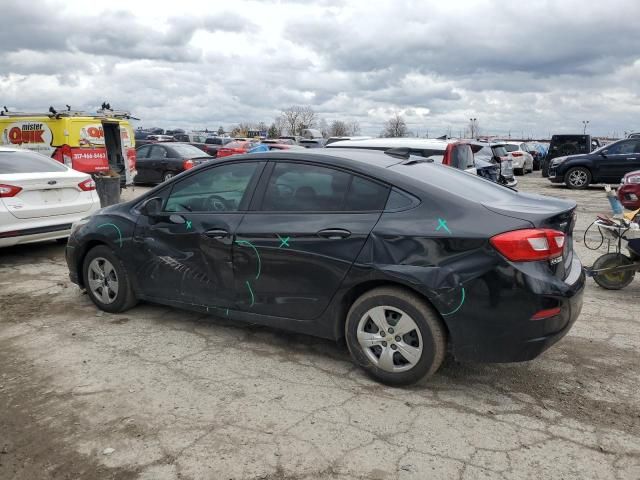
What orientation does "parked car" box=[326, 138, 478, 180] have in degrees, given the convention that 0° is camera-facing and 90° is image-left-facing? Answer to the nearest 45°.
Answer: approximately 135°

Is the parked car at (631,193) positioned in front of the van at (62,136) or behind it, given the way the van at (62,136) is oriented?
behind

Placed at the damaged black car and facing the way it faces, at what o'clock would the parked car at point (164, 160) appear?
The parked car is roughly at 1 o'clock from the damaged black car.

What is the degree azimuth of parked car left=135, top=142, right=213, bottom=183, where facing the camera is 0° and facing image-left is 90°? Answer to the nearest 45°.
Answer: approximately 135°

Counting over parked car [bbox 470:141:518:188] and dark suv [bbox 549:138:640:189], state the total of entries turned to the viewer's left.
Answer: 1

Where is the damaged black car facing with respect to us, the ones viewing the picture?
facing away from the viewer and to the left of the viewer

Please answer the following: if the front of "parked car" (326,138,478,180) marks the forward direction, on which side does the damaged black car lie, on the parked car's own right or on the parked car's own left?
on the parked car's own left

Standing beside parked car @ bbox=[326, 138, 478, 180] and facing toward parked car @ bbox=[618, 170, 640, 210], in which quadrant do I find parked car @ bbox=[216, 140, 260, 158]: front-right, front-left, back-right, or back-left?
back-left

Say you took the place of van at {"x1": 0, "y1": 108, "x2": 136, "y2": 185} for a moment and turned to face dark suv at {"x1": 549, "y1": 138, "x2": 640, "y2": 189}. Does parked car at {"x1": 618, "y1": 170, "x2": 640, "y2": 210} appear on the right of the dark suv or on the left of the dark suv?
right

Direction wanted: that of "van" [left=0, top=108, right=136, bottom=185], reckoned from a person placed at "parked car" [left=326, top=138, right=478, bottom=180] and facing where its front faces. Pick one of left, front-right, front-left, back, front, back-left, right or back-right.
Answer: front-left

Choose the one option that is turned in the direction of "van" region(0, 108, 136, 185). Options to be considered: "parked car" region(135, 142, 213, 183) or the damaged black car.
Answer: the damaged black car

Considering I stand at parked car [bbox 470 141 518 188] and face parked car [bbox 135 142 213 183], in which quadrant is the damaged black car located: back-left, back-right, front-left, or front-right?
front-left

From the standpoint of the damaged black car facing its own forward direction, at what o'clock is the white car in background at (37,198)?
The white car in background is roughly at 12 o'clock from the damaged black car.

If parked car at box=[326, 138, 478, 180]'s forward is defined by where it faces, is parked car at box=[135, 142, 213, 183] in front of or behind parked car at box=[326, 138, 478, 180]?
in front

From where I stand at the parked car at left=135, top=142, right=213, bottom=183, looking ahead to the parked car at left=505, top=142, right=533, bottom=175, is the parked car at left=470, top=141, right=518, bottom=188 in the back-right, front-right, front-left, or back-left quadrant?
front-right

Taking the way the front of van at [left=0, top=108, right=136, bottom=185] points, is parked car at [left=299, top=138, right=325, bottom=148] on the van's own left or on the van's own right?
on the van's own right

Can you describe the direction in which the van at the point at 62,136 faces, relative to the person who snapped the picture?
facing away from the viewer and to the left of the viewer

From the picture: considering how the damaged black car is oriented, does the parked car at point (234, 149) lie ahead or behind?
ahead

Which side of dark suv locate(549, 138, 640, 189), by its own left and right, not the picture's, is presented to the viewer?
left
